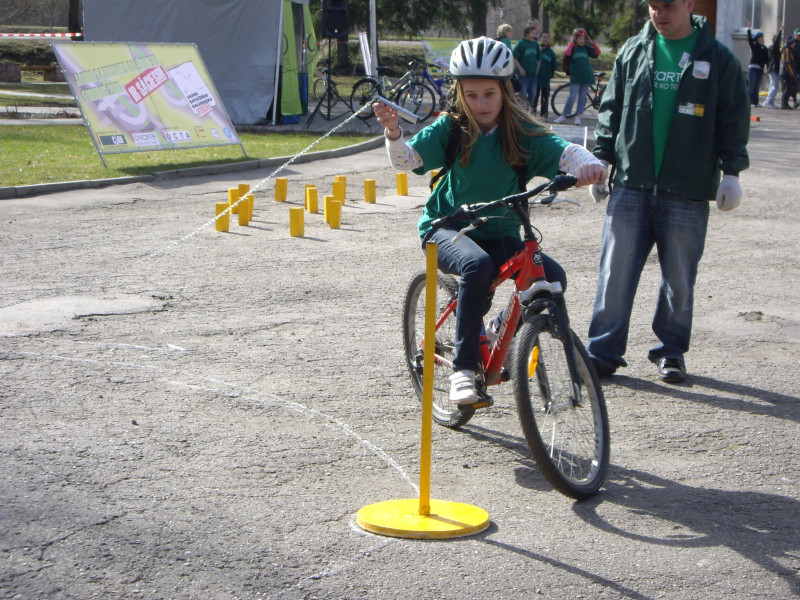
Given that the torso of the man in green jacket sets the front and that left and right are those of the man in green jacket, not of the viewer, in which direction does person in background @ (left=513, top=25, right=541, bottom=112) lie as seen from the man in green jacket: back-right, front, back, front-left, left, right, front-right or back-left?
back

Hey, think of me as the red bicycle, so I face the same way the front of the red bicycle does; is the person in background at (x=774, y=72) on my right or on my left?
on my left

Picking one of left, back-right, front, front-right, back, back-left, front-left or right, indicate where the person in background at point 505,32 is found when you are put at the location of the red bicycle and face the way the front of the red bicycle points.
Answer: back-left

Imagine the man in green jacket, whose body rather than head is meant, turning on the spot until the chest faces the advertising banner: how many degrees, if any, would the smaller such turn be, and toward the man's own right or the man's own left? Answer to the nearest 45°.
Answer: approximately 135° to the man's own right

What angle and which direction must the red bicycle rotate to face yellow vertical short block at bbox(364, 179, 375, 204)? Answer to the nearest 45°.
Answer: approximately 135° to its left

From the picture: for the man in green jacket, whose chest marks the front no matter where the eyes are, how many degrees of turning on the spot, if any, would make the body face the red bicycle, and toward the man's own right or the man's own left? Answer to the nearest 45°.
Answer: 0° — they already face it

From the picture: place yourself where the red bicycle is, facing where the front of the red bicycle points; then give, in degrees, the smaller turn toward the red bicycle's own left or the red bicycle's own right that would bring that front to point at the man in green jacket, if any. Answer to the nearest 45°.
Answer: approximately 135° to the red bicycle's own left

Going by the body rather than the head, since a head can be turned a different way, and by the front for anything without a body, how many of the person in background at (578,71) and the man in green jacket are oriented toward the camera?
2

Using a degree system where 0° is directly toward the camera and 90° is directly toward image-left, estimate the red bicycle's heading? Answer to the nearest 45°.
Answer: approximately 315°

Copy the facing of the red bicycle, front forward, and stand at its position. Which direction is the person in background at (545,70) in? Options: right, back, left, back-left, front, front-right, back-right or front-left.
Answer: back-left

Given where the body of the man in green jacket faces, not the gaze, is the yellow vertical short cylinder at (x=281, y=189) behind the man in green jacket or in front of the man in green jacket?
behind
